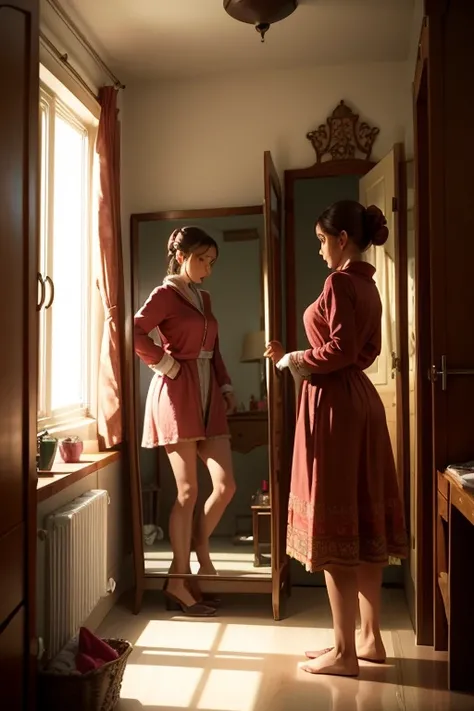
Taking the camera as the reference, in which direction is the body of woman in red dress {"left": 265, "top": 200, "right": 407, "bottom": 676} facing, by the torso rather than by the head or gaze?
to the viewer's left

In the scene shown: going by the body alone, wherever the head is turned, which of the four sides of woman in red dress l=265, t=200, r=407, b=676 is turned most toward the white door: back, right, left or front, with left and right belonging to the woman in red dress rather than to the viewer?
right

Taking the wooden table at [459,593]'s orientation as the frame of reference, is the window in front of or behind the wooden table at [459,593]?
in front

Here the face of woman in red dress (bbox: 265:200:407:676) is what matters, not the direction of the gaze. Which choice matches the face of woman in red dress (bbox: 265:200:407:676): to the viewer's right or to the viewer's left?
to the viewer's left

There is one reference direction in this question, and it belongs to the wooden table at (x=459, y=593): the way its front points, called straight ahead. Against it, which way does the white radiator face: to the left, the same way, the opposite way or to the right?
the opposite way

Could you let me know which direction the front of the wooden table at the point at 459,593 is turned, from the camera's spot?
facing to the left of the viewer

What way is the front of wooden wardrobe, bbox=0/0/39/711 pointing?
to the viewer's right

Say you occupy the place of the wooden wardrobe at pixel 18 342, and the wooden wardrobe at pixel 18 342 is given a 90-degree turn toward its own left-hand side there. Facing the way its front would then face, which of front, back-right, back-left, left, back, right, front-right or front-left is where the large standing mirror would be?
front-right
